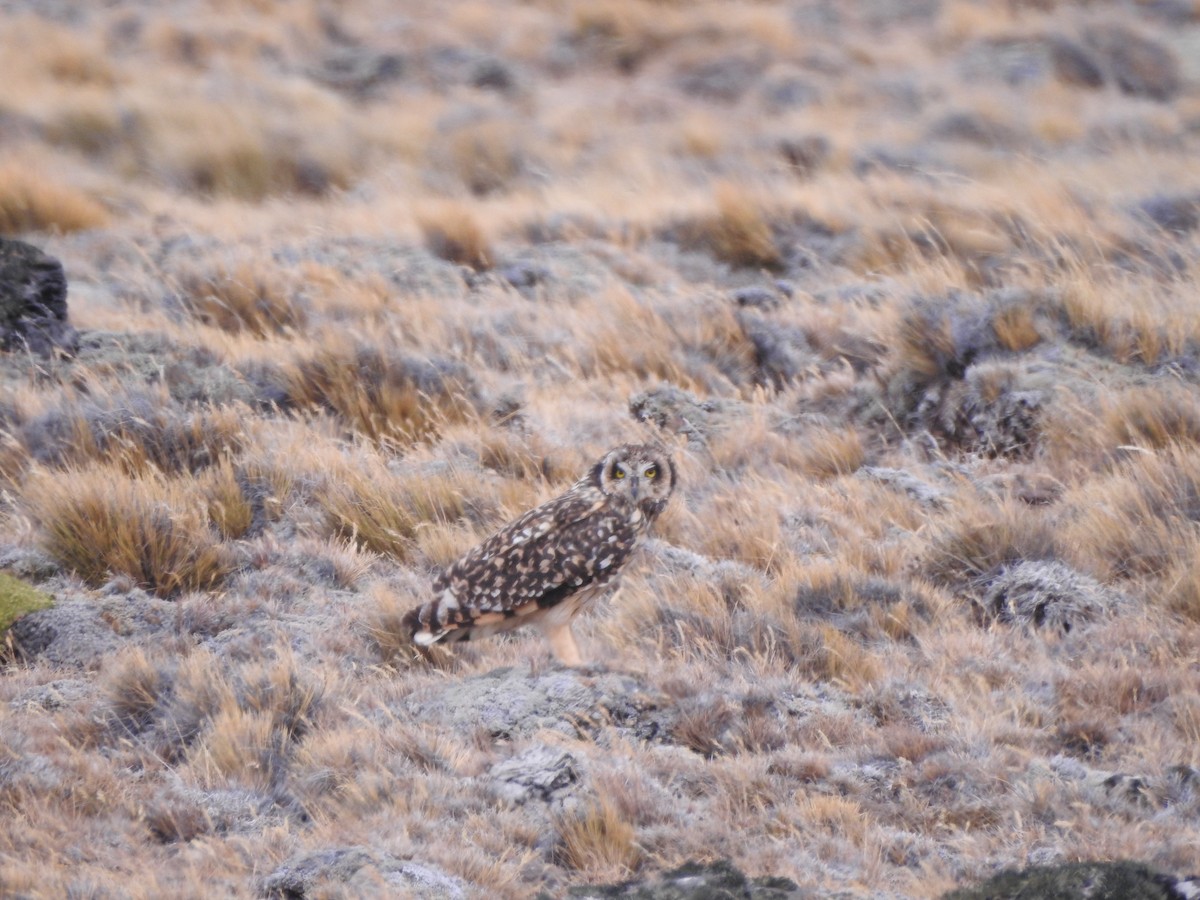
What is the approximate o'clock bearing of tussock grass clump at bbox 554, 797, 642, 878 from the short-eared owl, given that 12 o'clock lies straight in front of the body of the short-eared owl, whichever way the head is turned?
The tussock grass clump is roughly at 3 o'clock from the short-eared owl.

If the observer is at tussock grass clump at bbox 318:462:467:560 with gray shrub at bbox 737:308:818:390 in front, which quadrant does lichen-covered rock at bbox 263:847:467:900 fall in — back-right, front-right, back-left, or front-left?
back-right

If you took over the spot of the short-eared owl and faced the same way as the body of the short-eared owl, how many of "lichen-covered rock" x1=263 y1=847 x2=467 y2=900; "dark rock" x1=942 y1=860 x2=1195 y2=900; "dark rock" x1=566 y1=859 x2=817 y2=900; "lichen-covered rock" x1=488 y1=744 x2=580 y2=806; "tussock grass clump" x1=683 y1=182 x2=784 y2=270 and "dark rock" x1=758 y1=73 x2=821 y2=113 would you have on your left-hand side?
2

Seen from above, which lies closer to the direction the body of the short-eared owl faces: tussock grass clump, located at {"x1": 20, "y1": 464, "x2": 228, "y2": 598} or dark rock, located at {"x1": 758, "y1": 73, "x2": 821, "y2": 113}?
the dark rock

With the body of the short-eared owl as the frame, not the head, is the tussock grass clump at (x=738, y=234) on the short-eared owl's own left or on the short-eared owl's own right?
on the short-eared owl's own left

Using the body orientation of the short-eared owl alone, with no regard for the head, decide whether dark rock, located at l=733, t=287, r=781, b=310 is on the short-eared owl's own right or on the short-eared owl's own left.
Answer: on the short-eared owl's own left

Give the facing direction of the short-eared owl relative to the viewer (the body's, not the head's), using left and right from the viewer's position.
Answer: facing to the right of the viewer

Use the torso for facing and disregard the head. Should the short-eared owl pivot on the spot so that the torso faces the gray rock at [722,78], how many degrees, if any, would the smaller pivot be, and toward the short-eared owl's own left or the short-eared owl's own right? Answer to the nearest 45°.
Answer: approximately 90° to the short-eared owl's own left

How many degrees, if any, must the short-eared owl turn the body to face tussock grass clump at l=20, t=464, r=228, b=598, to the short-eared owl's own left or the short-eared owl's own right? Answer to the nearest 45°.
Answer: approximately 135° to the short-eared owl's own left

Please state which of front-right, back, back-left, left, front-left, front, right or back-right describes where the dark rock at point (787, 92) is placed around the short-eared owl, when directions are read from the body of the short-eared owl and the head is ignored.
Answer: left

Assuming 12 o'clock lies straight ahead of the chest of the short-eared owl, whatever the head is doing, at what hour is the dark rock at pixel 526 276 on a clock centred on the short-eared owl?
The dark rock is roughly at 9 o'clock from the short-eared owl.

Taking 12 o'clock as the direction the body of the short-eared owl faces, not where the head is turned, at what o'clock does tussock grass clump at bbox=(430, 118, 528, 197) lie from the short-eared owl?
The tussock grass clump is roughly at 9 o'clock from the short-eared owl.

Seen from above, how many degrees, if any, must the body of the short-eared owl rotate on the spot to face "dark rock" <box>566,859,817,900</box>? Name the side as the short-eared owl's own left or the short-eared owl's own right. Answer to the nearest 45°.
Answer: approximately 90° to the short-eared owl's own right

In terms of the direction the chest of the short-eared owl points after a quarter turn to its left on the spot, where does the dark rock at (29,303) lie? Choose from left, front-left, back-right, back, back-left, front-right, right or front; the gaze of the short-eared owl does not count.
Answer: front-left

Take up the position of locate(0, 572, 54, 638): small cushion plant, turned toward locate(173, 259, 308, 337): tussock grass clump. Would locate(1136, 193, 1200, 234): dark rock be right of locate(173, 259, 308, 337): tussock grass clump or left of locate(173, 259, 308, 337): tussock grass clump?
right
